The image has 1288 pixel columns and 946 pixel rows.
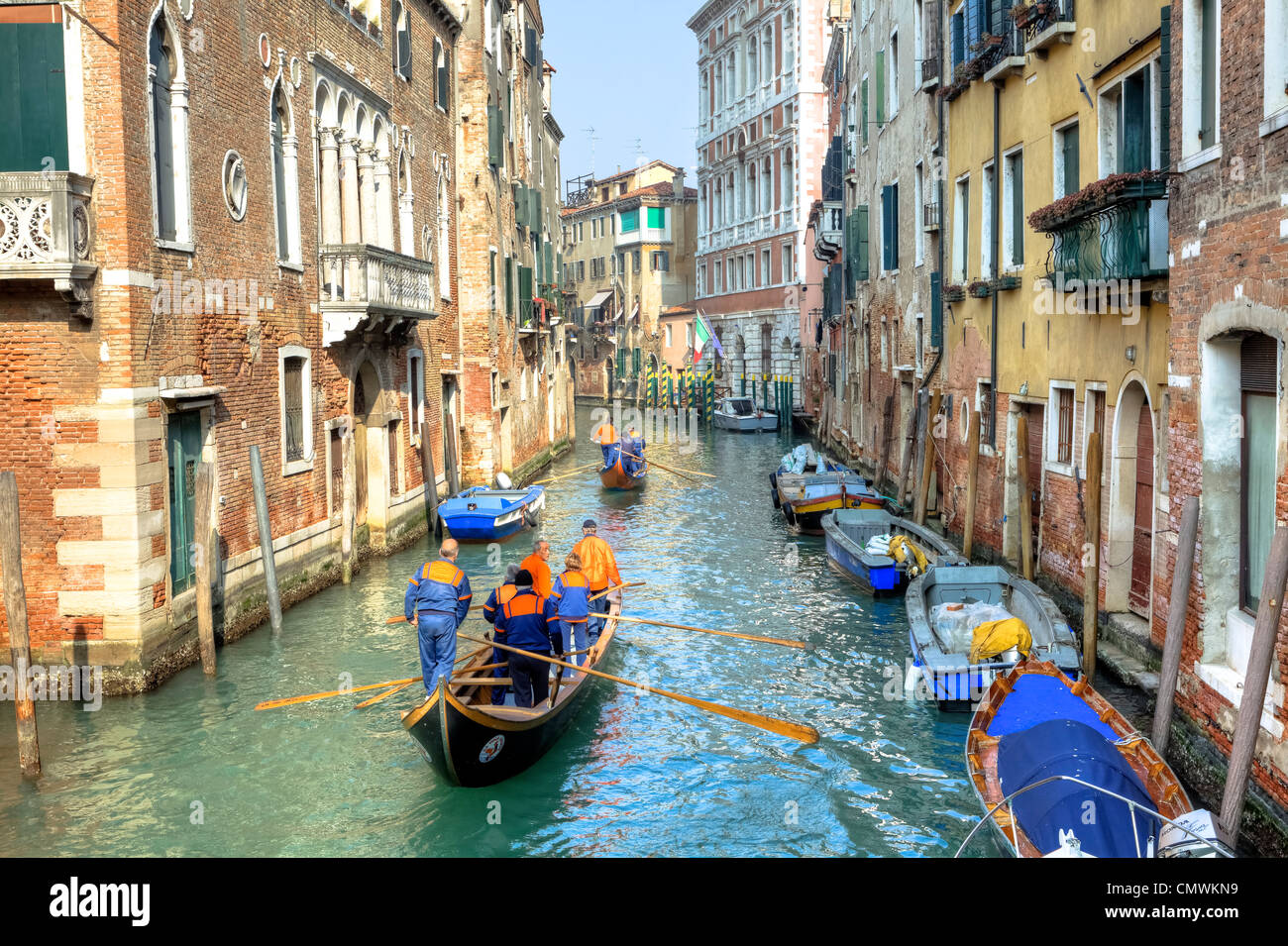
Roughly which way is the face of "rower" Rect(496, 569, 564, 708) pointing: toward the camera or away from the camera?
away from the camera

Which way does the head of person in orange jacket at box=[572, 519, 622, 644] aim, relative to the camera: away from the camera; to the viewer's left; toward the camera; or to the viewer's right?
away from the camera

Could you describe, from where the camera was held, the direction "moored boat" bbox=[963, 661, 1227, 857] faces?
facing away from the viewer and to the left of the viewer

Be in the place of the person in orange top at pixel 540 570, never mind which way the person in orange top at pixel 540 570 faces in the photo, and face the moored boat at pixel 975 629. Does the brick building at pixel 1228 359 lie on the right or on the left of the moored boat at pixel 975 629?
right

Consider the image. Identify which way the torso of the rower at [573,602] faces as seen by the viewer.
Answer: away from the camera

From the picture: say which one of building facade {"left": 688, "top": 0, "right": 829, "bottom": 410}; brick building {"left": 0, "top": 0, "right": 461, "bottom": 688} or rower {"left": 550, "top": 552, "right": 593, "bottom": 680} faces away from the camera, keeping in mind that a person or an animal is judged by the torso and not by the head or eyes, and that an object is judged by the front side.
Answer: the rower

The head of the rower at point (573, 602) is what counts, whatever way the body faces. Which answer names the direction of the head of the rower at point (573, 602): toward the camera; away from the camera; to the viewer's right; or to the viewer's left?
away from the camera

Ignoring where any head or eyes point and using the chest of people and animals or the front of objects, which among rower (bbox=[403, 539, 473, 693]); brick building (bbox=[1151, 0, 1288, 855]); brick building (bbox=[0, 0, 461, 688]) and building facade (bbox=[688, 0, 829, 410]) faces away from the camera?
the rower

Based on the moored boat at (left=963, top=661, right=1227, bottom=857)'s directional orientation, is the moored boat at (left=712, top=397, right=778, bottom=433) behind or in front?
in front

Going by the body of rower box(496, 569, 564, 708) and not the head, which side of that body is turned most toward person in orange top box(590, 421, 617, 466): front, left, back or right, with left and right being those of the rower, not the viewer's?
front

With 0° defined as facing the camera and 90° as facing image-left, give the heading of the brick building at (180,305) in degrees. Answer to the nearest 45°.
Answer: approximately 315°

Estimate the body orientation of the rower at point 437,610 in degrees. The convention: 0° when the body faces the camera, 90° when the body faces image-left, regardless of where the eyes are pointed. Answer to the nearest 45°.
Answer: approximately 180°

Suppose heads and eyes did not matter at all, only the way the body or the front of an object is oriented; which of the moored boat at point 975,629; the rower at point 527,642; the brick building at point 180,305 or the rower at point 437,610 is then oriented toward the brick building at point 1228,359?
the brick building at point 180,305

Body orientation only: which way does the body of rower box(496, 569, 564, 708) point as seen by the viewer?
away from the camera
